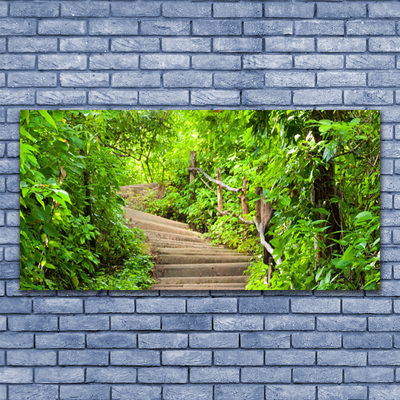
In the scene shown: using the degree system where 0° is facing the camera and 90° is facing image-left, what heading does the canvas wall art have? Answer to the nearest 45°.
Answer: approximately 0°
